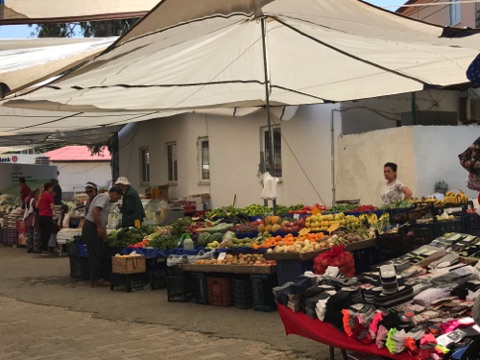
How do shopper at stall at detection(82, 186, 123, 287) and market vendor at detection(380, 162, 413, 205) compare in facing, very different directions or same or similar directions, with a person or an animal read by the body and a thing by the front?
very different directions

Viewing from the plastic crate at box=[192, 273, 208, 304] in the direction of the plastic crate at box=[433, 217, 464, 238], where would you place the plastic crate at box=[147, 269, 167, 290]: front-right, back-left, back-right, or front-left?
back-left

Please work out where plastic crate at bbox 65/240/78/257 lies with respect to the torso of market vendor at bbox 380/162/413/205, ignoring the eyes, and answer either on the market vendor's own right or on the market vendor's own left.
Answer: on the market vendor's own right

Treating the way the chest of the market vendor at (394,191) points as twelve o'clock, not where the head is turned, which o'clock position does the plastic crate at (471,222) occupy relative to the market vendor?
The plastic crate is roughly at 10 o'clock from the market vendor.

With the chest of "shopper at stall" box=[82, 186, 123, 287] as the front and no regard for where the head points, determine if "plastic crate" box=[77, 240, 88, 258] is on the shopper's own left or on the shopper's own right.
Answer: on the shopper's own left

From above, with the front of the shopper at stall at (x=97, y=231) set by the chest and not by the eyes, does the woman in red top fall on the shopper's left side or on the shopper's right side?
on the shopper's left side

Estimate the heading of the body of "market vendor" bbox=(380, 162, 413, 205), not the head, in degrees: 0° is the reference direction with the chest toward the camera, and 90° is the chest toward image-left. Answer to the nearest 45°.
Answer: approximately 45°

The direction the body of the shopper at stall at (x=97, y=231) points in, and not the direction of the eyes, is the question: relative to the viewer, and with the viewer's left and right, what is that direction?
facing to the right of the viewer

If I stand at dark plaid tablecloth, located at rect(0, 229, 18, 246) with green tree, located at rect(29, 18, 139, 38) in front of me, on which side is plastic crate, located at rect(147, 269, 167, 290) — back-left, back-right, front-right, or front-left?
back-right

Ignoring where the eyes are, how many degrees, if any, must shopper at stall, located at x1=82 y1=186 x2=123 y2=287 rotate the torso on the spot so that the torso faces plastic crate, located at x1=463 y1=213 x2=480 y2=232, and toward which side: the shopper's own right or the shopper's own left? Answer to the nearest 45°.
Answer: approximately 45° to the shopper's own right

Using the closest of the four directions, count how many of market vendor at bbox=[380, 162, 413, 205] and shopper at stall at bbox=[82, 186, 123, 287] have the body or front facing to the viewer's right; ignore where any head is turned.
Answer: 1

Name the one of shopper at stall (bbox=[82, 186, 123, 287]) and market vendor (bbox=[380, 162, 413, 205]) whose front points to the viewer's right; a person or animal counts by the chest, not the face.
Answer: the shopper at stall
